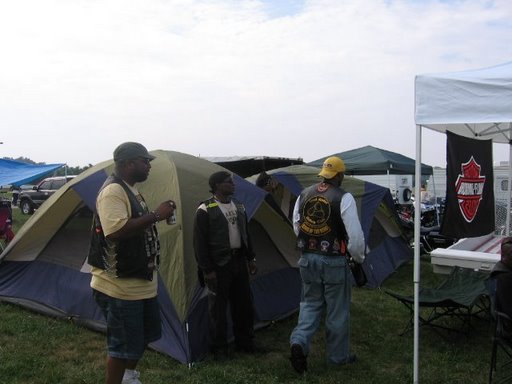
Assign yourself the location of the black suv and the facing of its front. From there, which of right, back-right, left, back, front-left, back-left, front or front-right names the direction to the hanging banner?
left

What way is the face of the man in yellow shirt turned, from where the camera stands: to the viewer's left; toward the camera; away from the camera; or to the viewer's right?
to the viewer's right

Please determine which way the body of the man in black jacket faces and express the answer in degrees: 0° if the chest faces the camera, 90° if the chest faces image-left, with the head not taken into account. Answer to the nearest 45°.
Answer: approximately 315°

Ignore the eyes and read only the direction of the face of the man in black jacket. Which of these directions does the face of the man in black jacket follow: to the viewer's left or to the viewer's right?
to the viewer's right

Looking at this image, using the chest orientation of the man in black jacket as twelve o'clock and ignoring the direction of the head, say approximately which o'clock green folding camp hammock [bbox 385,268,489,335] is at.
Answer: The green folding camp hammock is roughly at 10 o'clock from the man in black jacket.

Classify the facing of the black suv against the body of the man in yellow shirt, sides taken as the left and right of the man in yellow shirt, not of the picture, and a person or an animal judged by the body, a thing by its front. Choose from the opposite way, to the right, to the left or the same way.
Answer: the opposite way

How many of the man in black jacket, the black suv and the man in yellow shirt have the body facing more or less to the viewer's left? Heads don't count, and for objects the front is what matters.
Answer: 1

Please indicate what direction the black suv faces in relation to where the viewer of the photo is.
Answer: facing to the left of the viewer

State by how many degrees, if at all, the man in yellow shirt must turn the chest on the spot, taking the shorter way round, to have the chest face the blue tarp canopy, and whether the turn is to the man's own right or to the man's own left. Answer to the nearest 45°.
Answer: approximately 90° to the man's own left

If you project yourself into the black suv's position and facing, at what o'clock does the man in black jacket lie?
The man in black jacket is roughly at 9 o'clock from the black suv.

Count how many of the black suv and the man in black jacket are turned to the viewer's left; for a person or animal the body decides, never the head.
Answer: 1

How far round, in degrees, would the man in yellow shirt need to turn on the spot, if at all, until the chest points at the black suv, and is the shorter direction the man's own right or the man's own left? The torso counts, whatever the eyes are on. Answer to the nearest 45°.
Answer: approximately 90° to the man's own left

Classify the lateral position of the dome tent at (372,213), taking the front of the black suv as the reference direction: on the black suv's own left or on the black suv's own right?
on the black suv's own left

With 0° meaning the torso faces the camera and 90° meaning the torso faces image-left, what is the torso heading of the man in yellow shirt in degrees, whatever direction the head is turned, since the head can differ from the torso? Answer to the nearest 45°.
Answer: approximately 270°

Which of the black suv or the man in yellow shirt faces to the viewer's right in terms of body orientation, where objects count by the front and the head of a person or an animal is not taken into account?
the man in yellow shirt

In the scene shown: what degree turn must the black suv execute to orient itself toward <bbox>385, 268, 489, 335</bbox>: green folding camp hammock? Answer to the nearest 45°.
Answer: approximately 90° to its left

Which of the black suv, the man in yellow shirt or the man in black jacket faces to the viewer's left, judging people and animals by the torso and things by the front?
the black suv
